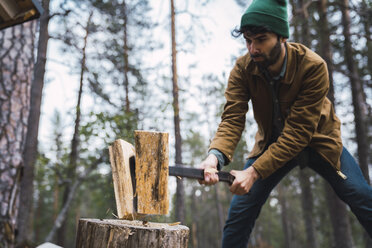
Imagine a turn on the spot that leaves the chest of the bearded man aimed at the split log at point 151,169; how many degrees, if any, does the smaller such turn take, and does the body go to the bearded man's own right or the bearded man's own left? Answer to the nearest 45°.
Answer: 0° — they already face it

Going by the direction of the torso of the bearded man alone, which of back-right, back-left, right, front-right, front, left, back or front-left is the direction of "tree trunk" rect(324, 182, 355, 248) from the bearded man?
back-right

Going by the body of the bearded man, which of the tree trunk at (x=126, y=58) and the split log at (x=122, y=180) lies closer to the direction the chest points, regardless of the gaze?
the split log

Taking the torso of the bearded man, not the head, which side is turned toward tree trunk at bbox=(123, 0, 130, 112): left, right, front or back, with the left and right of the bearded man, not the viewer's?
right

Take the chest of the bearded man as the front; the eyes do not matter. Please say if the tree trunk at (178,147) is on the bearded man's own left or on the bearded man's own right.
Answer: on the bearded man's own right

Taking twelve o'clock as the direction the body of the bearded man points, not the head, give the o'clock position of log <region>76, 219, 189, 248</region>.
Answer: The log is roughly at 12 o'clock from the bearded man.

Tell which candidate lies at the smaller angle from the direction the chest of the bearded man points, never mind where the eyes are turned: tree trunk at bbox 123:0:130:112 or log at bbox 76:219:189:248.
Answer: the log

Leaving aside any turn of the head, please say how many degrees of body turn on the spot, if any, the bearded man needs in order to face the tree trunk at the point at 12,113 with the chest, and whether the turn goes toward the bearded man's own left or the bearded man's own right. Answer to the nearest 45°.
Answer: approximately 45° to the bearded man's own right

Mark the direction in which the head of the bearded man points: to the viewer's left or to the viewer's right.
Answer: to the viewer's left

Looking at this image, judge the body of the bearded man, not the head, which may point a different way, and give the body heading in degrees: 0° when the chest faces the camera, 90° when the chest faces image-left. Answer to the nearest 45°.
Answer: approximately 45°
